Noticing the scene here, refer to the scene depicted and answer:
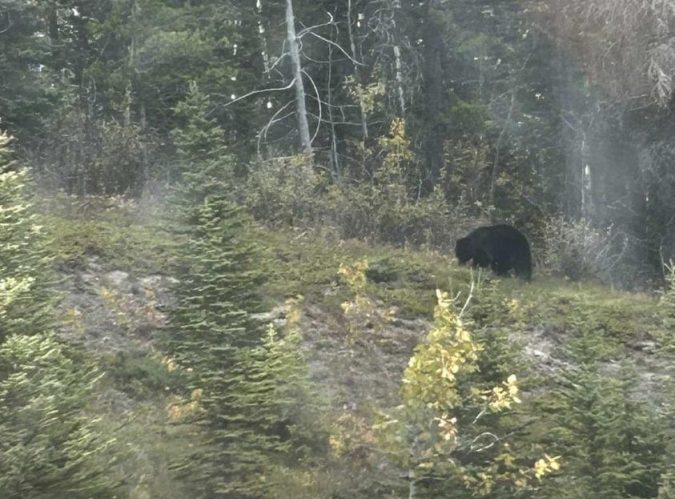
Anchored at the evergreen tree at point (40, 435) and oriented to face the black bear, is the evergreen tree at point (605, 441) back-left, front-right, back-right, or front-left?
front-right

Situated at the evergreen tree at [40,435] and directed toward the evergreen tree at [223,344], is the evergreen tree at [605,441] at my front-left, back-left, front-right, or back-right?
front-right

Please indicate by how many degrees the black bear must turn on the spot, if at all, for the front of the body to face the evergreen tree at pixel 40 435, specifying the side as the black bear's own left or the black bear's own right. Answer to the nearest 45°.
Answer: approximately 90° to the black bear's own left

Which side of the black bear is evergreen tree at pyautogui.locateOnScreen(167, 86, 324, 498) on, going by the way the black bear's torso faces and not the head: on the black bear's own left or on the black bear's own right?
on the black bear's own left

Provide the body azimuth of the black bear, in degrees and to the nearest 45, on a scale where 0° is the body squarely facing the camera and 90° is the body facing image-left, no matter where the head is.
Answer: approximately 90°

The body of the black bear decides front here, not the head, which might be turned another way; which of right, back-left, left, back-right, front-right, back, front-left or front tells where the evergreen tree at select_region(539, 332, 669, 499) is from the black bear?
left
